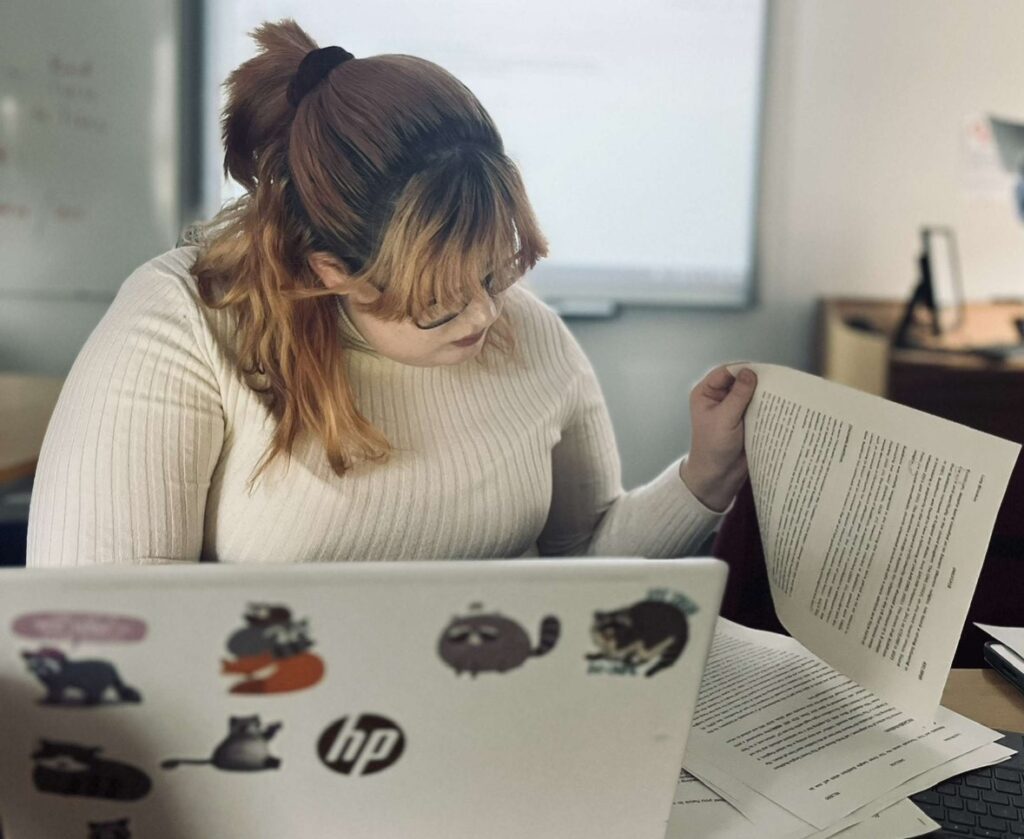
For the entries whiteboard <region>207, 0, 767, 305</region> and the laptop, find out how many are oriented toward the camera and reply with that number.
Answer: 1

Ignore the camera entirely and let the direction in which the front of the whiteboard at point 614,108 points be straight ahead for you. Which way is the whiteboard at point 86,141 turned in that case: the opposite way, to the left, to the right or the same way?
the same way

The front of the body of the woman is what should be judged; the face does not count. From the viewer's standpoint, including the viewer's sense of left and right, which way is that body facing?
facing the viewer and to the right of the viewer

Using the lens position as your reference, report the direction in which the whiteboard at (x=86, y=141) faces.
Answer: facing the viewer

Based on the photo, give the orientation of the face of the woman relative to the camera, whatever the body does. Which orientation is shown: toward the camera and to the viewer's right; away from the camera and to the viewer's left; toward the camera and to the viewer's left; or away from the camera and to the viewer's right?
toward the camera and to the viewer's right

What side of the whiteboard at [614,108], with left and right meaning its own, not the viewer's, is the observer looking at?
front

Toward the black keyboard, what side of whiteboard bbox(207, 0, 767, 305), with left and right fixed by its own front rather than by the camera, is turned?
front

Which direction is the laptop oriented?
away from the camera

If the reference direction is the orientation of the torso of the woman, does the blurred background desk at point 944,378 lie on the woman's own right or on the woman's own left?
on the woman's own left

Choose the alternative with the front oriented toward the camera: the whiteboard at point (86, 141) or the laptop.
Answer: the whiteboard

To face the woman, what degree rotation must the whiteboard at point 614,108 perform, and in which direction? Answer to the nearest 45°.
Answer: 0° — it already faces them

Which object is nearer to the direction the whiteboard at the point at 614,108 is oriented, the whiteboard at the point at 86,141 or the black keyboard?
the black keyboard

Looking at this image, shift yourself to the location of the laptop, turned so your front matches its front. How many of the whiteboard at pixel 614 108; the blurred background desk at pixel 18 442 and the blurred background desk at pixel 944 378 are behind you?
0

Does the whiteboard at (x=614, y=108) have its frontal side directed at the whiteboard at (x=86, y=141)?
no

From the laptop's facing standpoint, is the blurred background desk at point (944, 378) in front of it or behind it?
in front

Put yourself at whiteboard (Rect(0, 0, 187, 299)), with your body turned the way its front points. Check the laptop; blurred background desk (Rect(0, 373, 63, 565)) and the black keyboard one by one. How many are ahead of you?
3

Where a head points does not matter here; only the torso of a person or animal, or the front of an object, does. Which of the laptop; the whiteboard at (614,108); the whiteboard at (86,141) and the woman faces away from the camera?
the laptop
